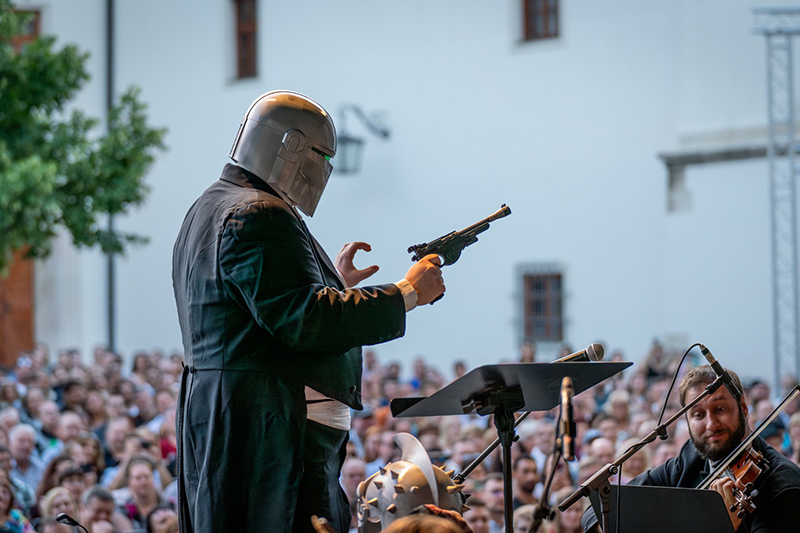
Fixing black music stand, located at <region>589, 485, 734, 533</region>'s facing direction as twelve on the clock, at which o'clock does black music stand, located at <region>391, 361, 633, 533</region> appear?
black music stand, located at <region>391, 361, 633, 533</region> is roughly at 7 o'clock from black music stand, located at <region>589, 485, 734, 533</region>.

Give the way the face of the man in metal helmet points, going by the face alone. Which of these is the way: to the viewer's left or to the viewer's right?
to the viewer's right

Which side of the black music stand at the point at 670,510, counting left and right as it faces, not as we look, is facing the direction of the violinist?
front

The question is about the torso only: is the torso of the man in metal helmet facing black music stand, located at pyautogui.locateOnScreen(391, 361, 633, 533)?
yes

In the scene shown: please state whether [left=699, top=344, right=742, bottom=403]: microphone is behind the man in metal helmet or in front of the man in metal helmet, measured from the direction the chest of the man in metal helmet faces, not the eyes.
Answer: in front

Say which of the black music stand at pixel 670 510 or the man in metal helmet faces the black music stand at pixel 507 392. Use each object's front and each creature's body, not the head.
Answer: the man in metal helmet

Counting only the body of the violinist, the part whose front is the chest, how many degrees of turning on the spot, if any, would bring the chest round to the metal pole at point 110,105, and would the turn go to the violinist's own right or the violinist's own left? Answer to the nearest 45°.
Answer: approximately 90° to the violinist's own right

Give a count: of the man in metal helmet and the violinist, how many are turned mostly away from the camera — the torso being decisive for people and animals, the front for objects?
0

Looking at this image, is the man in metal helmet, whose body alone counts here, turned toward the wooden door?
no

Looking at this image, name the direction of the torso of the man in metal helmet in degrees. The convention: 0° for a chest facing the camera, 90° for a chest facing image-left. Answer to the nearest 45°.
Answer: approximately 270°

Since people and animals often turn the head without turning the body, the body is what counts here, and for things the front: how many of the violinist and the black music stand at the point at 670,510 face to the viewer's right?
0

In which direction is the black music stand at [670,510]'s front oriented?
away from the camera

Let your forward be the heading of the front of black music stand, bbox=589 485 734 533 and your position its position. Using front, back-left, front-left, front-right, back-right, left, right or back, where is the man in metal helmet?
back-left

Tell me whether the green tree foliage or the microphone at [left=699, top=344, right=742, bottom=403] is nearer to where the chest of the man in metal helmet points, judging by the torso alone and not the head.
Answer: the microphone
